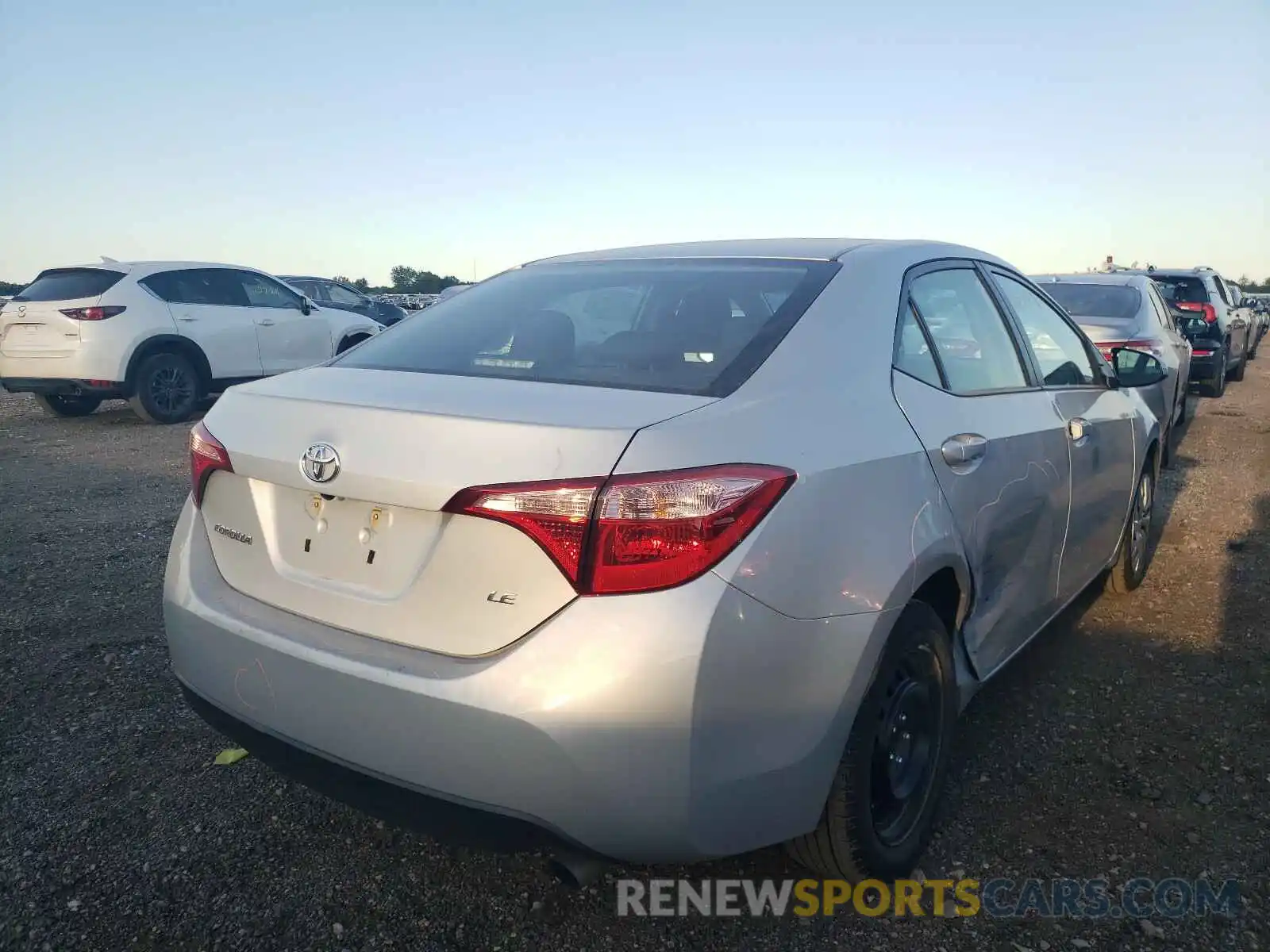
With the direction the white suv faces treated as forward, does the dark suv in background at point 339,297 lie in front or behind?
in front

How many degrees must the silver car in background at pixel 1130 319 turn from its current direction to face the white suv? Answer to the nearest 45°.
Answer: approximately 90° to its left

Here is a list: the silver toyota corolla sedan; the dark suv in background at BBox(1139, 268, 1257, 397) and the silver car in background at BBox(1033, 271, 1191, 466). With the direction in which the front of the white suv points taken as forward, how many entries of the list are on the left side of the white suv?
0

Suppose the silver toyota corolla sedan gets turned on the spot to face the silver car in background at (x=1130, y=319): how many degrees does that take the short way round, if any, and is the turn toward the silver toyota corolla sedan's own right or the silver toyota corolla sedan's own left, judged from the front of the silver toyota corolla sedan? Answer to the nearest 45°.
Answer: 0° — it already faces it

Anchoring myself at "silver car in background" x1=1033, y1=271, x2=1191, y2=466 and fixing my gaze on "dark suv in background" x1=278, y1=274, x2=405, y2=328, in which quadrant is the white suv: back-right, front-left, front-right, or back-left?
front-left

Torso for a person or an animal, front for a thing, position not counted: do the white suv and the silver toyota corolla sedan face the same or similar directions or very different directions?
same or similar directions

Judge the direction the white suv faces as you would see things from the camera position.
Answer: facing away from the viewer and to the right of the viewer

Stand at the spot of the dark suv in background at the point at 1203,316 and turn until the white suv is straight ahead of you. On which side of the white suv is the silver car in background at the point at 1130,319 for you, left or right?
left

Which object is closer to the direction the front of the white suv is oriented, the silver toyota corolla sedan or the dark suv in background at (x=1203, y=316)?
the dark suv in background

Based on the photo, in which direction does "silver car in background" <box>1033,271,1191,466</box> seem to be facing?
away from the camera

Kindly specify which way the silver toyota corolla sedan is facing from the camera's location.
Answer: facing away from the viewer and to the right of the viewer

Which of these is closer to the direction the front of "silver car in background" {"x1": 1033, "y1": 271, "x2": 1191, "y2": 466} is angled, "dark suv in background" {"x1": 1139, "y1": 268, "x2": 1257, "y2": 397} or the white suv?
the dark suv in background

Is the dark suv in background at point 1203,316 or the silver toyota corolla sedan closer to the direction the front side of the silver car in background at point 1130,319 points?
the dark suv in background

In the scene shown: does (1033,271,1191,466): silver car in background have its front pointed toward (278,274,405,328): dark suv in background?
no

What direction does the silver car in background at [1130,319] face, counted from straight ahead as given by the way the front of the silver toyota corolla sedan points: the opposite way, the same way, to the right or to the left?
the same way

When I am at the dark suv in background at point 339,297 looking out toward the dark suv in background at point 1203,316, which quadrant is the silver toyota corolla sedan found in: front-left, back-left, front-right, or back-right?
front-right

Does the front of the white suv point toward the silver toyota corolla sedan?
no

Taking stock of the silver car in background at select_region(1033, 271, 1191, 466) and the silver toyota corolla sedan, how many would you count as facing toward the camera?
0

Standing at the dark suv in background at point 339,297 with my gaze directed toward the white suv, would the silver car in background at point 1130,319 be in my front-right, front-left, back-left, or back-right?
front-left

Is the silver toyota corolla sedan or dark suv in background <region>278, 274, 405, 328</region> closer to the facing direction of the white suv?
the dark suv in background
